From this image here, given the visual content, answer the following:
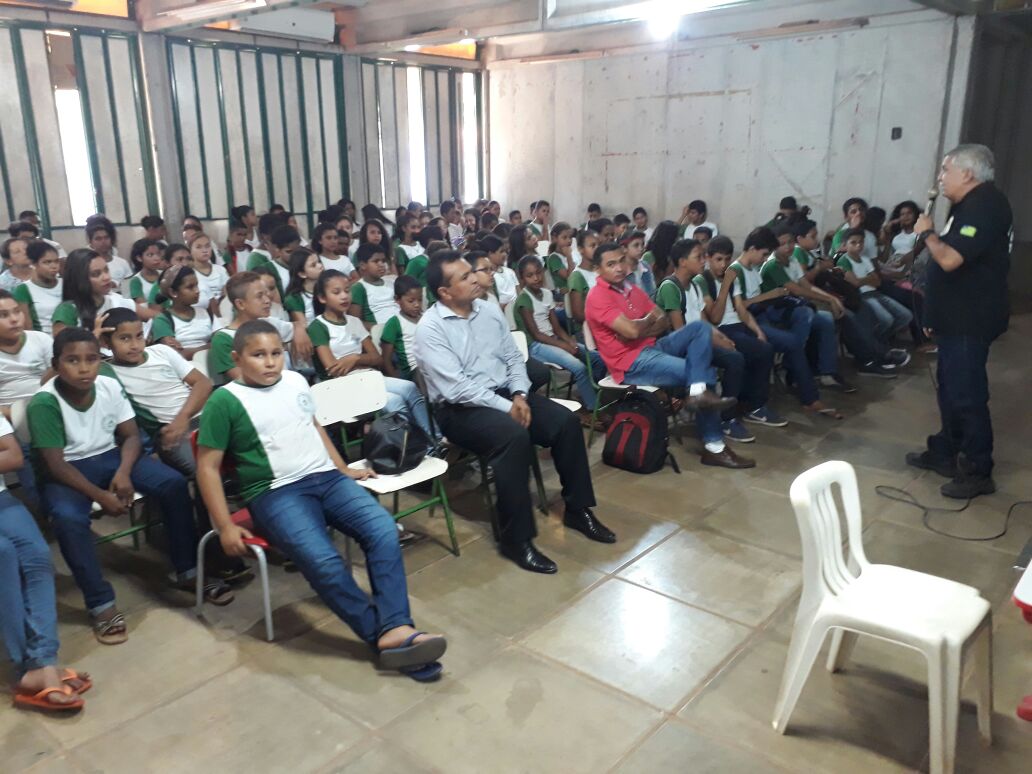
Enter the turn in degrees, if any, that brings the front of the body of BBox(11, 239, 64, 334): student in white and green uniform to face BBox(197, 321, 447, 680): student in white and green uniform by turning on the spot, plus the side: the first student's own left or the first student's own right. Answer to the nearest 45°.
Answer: approximately 45° to the first student's own right

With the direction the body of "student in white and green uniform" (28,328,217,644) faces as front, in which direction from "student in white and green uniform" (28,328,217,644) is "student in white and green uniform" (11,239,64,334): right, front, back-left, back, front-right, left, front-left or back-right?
back-left

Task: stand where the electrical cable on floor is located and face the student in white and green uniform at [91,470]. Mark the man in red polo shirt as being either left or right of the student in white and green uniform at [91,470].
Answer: right

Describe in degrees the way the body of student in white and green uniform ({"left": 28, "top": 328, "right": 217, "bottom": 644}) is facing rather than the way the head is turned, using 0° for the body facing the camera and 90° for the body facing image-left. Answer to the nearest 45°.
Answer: approximately 315°

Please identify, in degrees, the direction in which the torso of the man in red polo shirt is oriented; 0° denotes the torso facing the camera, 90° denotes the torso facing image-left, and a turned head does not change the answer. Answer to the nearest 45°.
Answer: approximately 315°

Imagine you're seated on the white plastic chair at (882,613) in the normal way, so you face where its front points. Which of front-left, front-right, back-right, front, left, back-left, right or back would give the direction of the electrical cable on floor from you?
back-left

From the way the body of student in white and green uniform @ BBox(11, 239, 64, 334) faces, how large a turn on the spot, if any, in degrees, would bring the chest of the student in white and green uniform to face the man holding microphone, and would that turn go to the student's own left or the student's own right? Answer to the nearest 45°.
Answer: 0° — they already face them

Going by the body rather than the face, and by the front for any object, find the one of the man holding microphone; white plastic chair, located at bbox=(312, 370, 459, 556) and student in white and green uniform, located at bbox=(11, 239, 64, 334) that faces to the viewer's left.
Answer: the man holding microphone

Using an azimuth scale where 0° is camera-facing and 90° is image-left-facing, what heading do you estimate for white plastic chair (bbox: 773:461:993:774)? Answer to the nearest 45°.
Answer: approximately 315°

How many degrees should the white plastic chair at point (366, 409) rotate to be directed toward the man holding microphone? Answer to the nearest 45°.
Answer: approximately 45° to its left

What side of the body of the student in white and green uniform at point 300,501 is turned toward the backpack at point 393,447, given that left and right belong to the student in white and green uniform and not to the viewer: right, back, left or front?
left
